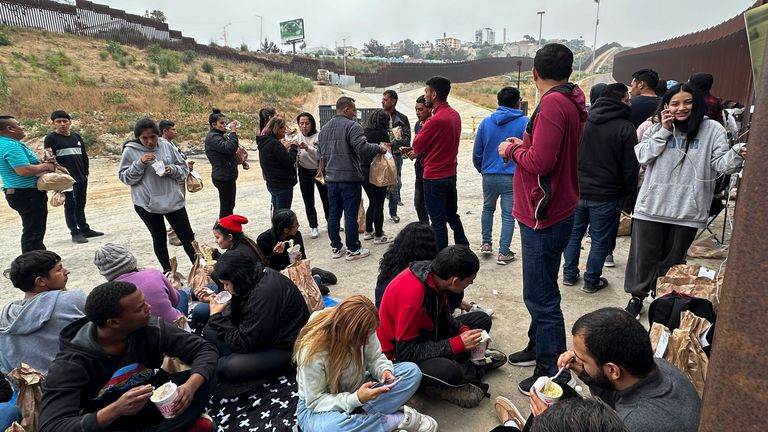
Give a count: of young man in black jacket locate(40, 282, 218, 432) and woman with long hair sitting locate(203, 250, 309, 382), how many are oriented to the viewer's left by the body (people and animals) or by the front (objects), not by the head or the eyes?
1

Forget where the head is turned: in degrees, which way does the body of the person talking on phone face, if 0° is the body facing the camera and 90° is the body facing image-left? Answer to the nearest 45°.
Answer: approximately 0°

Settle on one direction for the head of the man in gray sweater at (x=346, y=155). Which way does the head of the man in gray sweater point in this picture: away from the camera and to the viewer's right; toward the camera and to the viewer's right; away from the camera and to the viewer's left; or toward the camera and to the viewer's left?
away from the camera and to the viewer's right

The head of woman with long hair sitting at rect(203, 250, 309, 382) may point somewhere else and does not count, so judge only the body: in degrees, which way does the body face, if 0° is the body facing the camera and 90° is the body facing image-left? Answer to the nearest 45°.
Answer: approximately 90°

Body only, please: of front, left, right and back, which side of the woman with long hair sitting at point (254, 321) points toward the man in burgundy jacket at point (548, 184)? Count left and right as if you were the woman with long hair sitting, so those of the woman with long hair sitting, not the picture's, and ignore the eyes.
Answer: back

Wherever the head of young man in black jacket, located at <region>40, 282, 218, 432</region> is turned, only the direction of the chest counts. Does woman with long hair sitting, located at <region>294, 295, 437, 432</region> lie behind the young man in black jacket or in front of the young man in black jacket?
in front

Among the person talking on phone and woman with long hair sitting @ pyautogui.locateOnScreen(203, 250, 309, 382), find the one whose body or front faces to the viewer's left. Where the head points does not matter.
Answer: the woman with long hair sitting

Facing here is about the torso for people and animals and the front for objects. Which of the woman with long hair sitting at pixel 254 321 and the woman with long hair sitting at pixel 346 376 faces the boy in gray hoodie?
the woman with long hair sitting at pixel 254 321

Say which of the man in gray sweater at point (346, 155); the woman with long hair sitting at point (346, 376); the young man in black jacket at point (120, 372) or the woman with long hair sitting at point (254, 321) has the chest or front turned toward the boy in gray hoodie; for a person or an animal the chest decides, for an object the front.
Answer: the woman with long hair sitting at point (254, 321)

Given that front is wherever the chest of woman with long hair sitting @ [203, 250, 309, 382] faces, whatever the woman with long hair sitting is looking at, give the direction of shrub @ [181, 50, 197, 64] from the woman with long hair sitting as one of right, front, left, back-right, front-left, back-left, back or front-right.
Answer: right
